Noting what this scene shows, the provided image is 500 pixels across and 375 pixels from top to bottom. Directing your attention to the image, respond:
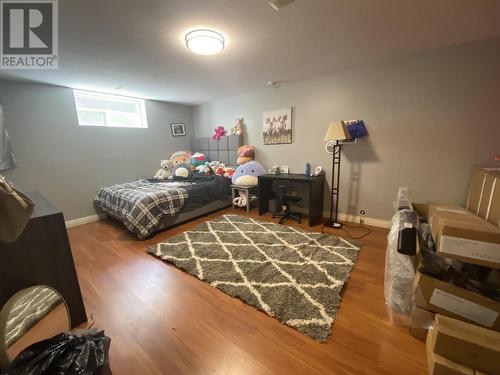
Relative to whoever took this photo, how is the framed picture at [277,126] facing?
facing the viewer and to the left of the viewer

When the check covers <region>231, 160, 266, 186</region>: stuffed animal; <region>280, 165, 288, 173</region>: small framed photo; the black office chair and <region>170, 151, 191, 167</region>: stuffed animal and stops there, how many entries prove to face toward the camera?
3

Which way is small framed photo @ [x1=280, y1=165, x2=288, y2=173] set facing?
toward the camera

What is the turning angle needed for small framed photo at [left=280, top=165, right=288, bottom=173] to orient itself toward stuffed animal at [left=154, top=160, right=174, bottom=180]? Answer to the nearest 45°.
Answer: approximately 90° to its right

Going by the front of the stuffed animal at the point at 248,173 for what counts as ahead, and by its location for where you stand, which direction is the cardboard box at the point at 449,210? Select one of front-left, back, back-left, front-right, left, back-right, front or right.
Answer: front-left

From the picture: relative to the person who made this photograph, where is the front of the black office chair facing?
facing away from the viewer and to the right of the viewer

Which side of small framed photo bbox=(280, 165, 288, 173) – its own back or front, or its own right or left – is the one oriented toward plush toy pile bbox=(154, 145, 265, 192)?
right

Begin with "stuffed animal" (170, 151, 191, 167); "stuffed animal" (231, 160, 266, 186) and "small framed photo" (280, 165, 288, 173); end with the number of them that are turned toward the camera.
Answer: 3

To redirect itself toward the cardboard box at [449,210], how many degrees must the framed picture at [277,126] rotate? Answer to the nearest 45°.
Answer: approximately 90° to its left

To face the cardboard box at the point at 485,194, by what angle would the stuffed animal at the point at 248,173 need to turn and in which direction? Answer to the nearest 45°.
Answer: approximately 45° to its left

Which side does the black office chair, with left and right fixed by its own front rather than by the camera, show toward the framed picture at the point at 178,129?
left

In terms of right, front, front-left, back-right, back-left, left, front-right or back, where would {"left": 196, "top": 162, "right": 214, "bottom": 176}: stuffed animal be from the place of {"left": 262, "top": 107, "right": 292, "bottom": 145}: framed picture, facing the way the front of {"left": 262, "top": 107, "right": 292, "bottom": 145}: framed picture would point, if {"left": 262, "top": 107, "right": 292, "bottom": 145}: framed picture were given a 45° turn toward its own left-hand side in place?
right

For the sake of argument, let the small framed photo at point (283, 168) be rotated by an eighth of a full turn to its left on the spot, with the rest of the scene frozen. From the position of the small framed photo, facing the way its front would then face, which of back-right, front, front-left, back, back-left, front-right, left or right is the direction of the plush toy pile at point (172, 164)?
back-right

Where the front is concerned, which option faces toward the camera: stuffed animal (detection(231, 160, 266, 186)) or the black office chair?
the stuffed animal

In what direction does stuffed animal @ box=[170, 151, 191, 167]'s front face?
toward the camera

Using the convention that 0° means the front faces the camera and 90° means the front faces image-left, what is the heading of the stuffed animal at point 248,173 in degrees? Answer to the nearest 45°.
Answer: approximately 0°

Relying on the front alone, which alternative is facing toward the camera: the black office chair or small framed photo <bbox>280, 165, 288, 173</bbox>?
the small framed photo
